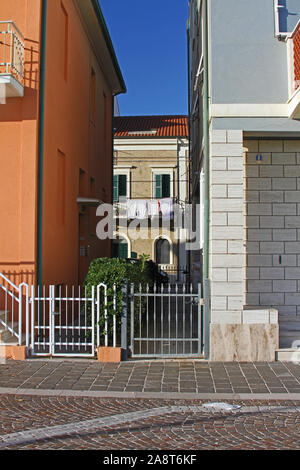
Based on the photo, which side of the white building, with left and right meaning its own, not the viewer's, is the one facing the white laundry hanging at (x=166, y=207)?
back

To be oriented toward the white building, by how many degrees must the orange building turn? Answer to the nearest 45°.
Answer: approximately 45° to its left

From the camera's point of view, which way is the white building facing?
toward the camera
